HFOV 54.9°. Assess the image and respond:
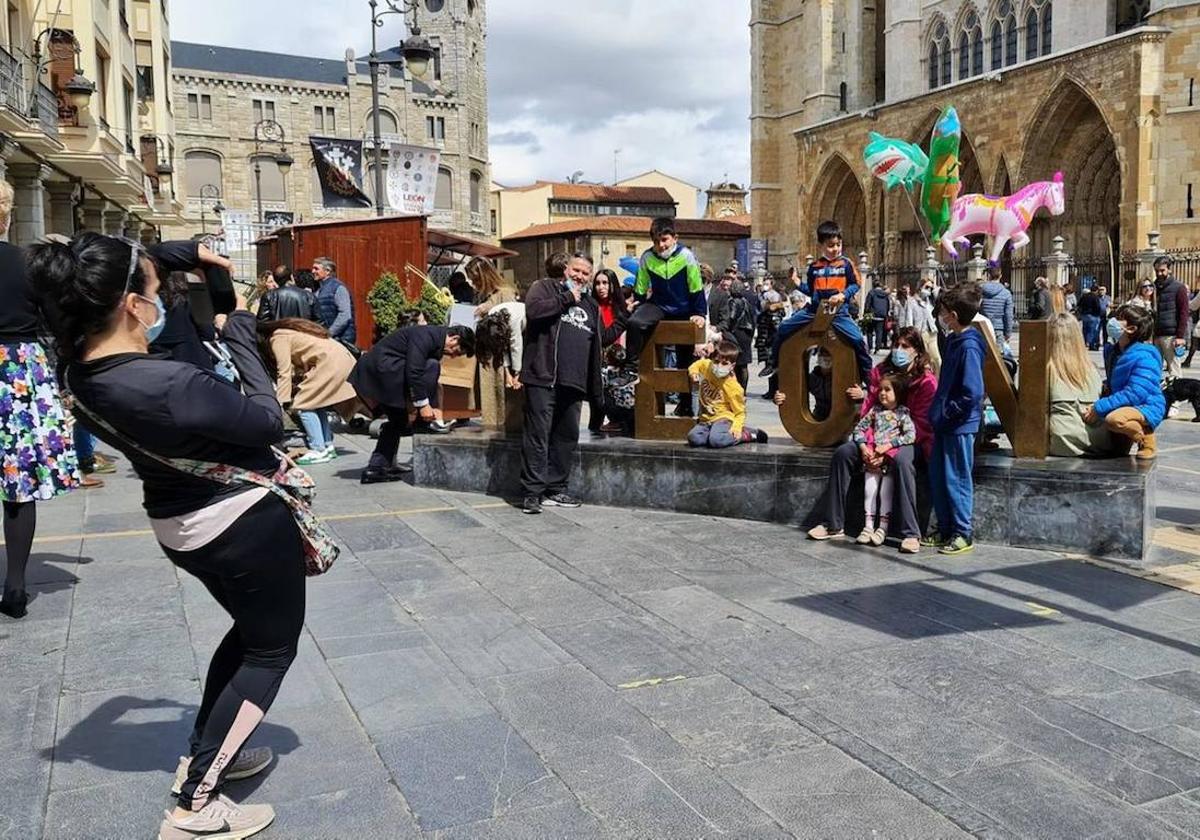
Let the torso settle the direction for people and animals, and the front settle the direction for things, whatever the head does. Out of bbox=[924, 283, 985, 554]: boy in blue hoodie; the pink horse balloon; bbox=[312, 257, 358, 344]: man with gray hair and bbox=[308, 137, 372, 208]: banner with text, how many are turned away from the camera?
0

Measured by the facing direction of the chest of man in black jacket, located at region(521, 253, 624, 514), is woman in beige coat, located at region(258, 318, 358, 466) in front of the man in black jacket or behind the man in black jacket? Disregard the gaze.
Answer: behind

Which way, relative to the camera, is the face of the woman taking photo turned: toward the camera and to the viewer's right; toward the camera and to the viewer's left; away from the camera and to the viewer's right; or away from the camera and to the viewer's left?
away from the camera and to the viewer's right

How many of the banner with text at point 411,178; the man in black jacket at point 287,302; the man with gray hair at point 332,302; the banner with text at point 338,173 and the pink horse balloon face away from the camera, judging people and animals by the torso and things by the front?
1

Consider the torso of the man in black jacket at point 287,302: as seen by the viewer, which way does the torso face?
away from the camera

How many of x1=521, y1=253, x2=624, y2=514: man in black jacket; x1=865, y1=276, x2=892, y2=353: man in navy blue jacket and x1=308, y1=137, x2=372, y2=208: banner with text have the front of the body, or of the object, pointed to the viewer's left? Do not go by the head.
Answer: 0

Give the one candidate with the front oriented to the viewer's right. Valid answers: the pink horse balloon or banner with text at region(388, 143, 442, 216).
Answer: the pink horse balloon

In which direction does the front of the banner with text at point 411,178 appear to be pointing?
toward the camera
